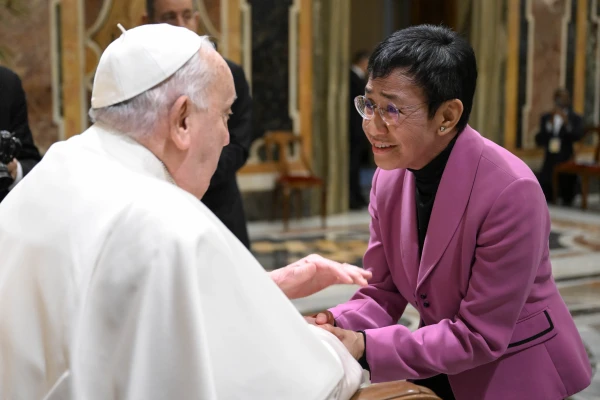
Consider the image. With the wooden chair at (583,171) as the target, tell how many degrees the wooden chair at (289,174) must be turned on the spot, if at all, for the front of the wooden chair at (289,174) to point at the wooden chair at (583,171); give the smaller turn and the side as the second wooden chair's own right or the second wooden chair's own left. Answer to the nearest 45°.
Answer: approximately 45° to the second wooden chair's own left

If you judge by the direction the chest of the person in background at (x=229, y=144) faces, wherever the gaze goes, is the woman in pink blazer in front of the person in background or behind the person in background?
in front

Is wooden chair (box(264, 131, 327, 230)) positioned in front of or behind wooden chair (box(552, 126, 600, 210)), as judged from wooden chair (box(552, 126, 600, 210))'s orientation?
in front

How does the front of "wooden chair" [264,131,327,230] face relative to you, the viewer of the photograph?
facing the viewer and to the right of the viewer

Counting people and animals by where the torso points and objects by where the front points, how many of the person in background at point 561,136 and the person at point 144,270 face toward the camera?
1

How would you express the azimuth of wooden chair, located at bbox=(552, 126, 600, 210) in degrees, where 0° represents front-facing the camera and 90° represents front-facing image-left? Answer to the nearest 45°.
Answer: approximately 45°

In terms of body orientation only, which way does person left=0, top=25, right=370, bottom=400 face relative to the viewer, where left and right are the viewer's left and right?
facing away from the viewer and to the right of the viewer

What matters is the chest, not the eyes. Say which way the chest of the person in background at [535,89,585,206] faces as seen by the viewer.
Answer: toward the camera

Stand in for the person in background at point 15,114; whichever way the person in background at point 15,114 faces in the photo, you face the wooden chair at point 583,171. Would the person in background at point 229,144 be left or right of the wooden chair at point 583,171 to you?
right

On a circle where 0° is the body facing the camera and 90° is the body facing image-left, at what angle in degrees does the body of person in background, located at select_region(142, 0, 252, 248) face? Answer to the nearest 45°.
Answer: approximately 315°

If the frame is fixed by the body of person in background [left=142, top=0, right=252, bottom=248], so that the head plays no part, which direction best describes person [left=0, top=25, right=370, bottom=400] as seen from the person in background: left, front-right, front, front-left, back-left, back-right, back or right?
front-right

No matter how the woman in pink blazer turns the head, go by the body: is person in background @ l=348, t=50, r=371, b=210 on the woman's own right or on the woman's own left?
on the woman's own right

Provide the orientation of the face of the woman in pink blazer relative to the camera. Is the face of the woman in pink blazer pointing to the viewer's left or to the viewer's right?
to the viewer's left

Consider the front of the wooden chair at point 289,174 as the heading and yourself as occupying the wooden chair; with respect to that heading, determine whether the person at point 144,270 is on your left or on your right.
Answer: on your right

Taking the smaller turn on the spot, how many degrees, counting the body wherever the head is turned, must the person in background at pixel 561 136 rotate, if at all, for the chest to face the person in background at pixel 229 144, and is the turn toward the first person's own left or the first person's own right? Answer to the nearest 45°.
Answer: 0° — they already face them

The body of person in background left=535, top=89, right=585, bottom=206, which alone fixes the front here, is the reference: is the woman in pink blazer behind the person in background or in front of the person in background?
in front
